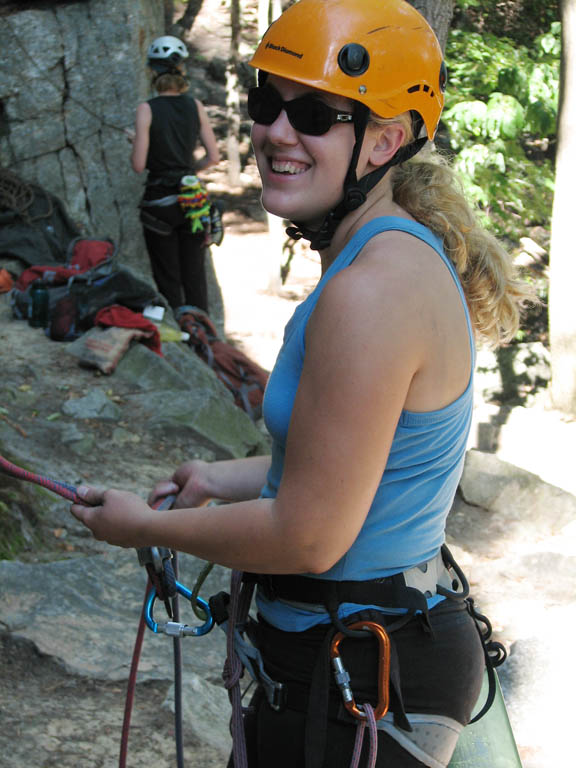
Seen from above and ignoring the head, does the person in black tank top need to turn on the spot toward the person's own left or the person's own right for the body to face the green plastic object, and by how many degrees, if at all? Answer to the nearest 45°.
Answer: approximately 180°

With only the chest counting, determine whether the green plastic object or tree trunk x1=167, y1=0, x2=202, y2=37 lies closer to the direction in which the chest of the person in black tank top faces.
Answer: the tree trunk

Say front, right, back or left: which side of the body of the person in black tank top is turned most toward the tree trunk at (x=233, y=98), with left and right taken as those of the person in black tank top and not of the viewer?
front

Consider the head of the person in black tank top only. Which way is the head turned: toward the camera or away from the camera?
away from the camera

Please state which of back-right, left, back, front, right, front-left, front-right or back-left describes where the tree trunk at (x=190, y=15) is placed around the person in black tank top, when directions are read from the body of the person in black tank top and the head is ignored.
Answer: front

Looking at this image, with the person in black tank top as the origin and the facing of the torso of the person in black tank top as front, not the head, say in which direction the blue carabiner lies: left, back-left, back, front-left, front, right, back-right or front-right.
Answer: back

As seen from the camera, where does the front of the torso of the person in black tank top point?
away from the camera
